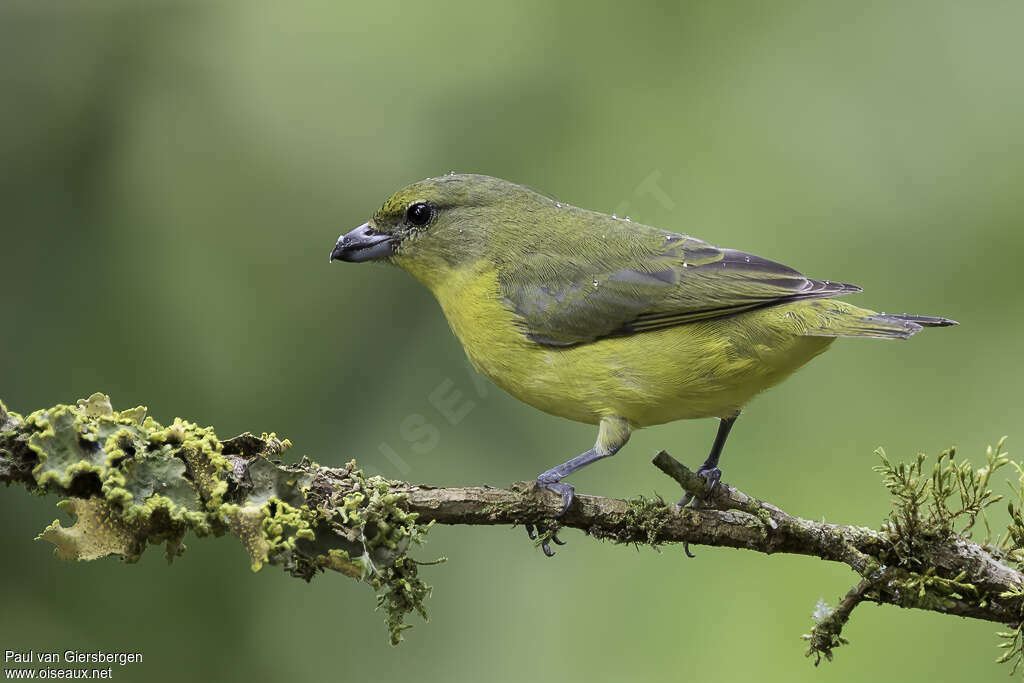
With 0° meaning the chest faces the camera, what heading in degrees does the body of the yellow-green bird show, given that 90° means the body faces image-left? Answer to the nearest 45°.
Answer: approximately 90°
